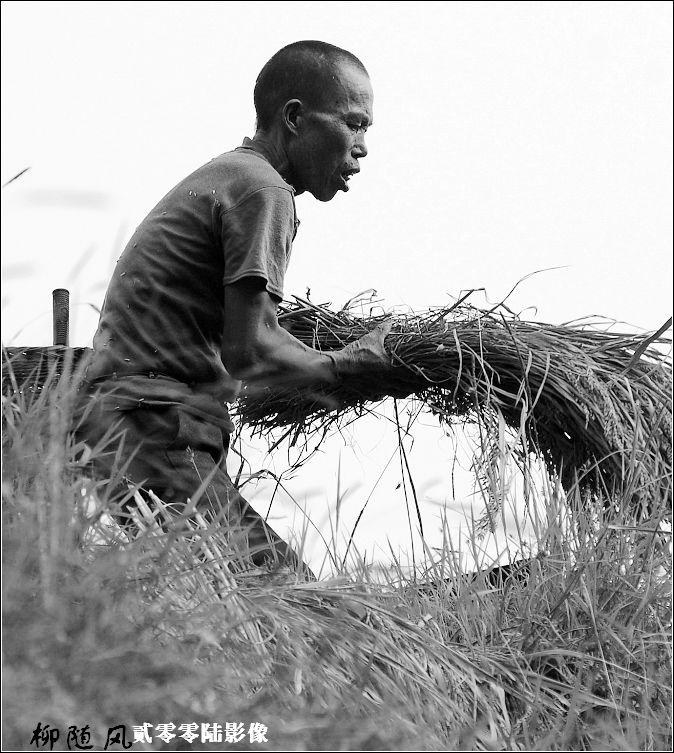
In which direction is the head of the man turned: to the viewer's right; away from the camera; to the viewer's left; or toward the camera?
to the viewer's right

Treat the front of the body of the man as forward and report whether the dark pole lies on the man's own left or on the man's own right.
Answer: on the man's own left

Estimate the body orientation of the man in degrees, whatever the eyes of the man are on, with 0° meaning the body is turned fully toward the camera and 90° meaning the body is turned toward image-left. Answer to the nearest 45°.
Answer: approximately 270°
